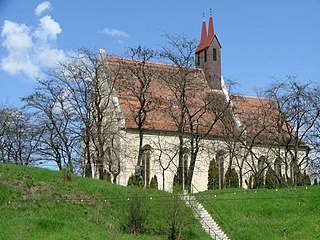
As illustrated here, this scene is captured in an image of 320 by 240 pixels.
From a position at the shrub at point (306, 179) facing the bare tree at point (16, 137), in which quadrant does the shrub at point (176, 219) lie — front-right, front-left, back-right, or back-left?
front-left

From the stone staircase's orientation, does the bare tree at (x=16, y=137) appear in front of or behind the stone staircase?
behind

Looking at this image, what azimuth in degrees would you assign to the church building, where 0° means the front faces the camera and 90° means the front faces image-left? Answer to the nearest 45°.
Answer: approximately 45°

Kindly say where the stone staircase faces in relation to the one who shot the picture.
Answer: facing the viewer and to the right of the viewer

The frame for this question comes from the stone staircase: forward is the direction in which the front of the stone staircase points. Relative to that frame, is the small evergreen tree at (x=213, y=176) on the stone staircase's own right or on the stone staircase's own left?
on the stone staircase's own left

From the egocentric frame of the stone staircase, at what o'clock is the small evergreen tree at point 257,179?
The small evergreen tree is roughly at 8 o'clock from the stone staircase.

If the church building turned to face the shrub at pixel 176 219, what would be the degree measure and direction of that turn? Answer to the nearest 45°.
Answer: approximately 45° to its left

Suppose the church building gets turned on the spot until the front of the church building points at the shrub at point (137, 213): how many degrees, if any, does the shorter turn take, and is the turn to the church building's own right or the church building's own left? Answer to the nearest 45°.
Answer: approximately 45° to the church building's own left

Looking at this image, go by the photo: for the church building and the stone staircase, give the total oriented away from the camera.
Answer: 0
